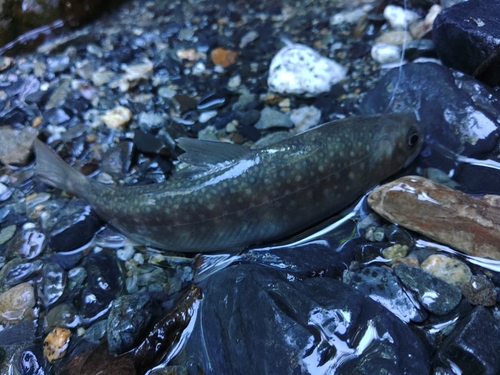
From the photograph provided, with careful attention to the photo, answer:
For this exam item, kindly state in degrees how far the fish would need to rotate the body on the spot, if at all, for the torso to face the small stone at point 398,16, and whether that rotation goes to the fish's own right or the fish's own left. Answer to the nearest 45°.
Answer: approximately 45° to the fish's own left

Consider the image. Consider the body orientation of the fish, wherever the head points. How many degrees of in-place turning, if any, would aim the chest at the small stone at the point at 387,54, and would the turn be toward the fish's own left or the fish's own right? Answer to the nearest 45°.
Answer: approximately 45° to the fish's own left

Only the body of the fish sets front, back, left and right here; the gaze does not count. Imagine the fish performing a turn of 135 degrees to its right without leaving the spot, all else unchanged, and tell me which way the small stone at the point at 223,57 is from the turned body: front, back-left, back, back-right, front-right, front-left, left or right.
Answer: back-right

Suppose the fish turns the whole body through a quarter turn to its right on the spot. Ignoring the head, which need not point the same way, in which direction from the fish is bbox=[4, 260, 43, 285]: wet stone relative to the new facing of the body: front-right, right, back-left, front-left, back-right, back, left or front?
right

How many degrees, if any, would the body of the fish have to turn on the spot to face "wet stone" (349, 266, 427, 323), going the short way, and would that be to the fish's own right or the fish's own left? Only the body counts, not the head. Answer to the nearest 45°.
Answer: approximately 45° to the fish's own right

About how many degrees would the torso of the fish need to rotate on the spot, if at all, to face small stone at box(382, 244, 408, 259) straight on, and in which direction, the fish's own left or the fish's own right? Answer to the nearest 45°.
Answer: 0° — it already faces it

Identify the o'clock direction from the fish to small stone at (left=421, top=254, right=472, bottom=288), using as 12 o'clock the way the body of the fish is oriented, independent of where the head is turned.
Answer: The small stone is roughly at 1 o'clock from the fish.

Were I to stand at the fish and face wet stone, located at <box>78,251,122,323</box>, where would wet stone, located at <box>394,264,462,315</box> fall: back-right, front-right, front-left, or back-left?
back-left

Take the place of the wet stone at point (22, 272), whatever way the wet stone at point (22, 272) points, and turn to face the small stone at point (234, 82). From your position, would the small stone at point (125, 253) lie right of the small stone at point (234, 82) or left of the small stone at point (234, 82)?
right

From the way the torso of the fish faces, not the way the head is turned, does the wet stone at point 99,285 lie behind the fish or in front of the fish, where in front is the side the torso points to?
behind

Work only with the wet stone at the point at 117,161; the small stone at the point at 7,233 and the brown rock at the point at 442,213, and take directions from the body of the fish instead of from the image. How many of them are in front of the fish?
1

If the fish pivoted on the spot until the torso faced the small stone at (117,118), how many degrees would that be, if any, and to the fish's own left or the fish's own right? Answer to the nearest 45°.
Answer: approximately 135° to the fish's own left

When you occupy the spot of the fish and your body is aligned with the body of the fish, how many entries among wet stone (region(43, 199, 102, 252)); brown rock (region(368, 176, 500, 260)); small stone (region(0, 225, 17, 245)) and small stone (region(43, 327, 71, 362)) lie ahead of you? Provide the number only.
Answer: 1

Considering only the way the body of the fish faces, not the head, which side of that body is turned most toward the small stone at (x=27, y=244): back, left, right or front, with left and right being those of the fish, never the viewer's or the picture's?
back

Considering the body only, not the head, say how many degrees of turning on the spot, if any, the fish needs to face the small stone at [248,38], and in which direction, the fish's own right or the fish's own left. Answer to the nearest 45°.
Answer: approximately 90° to the fish's own left

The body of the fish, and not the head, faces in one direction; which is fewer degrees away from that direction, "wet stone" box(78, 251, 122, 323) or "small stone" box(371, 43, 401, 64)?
the small stone

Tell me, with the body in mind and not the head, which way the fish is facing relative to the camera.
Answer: to the viewer's right

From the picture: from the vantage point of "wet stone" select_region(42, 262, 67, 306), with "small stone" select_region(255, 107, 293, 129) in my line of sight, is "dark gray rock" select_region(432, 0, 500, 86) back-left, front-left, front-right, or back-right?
front-right
